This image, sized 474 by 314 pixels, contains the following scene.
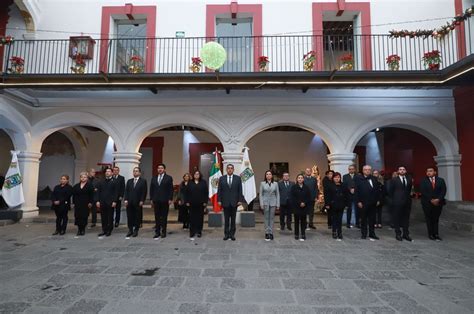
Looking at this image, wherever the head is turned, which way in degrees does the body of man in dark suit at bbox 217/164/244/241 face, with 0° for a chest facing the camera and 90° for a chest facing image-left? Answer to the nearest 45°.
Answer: approximately 0°

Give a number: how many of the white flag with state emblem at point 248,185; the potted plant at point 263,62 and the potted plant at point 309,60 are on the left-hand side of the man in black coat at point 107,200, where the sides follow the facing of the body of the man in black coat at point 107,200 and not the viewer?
3

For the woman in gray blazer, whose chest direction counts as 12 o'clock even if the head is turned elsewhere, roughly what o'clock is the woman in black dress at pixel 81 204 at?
The woman in black dress is roughly at 3 o'clock from the woman in gray blazer.

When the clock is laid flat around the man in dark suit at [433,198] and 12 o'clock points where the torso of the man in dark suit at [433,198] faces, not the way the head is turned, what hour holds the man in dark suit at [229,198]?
the man in dark suit at [229,198] is roughly at 2 o'clock from the man in dark suit at [433,198].

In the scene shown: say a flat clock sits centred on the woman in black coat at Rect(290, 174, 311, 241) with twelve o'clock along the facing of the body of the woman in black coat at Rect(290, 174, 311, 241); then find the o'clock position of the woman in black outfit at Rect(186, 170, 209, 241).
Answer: the woman in black outfit at Rect(186, 170, 209, 241) is roughly at 3 o'clock from the woman in black coat at Rect(290, 174, 311, 241).
